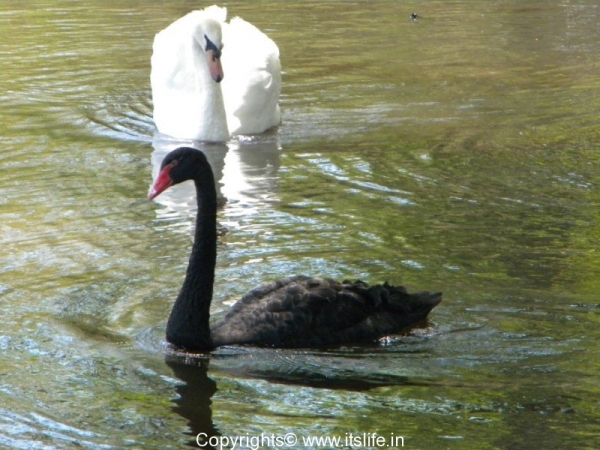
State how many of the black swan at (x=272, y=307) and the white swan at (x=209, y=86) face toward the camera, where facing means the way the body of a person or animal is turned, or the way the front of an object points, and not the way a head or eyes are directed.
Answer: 1

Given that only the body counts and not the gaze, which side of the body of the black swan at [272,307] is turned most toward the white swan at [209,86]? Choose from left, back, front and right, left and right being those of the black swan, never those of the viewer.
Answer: right

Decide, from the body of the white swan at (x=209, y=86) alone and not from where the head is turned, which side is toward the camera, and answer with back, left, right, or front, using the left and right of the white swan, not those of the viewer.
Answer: front

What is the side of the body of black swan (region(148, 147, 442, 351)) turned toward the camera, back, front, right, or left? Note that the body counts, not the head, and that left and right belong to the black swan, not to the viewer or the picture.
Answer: left

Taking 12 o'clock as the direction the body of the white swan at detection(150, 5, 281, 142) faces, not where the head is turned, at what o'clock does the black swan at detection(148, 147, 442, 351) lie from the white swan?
The black swan is roughly at 12 o'clock from the white swan.

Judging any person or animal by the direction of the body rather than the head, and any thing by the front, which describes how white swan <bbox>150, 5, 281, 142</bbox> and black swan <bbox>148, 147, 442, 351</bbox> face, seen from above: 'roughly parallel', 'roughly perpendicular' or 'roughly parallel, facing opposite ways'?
roughly perpendicular

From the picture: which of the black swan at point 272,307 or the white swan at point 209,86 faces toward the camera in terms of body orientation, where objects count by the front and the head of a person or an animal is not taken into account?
the white swan
